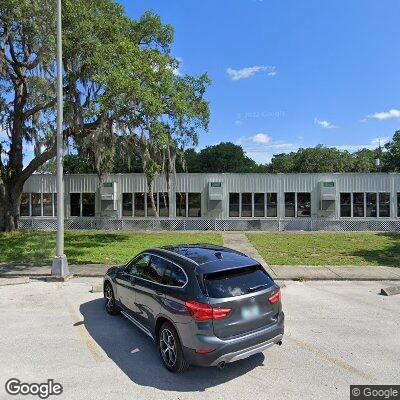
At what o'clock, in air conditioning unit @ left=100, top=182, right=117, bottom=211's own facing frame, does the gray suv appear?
The gray suv is roughly at 12 o'clock from the air conditioning unit.

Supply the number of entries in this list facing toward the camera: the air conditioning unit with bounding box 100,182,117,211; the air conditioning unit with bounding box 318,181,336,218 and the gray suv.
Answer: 2

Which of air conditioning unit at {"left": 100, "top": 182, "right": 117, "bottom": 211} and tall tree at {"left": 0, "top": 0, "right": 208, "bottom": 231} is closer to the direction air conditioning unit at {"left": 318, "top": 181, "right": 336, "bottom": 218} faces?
the tall tree

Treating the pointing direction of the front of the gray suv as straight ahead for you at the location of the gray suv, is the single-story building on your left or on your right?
on your right

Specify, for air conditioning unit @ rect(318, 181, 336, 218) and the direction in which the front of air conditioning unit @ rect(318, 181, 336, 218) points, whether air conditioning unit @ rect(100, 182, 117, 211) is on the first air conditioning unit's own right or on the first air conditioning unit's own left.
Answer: on the first air conditioning unit's own right

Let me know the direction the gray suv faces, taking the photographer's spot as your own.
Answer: facing away from the viewer and to the left of the viewer

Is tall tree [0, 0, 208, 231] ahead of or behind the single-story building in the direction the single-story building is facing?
ahead
